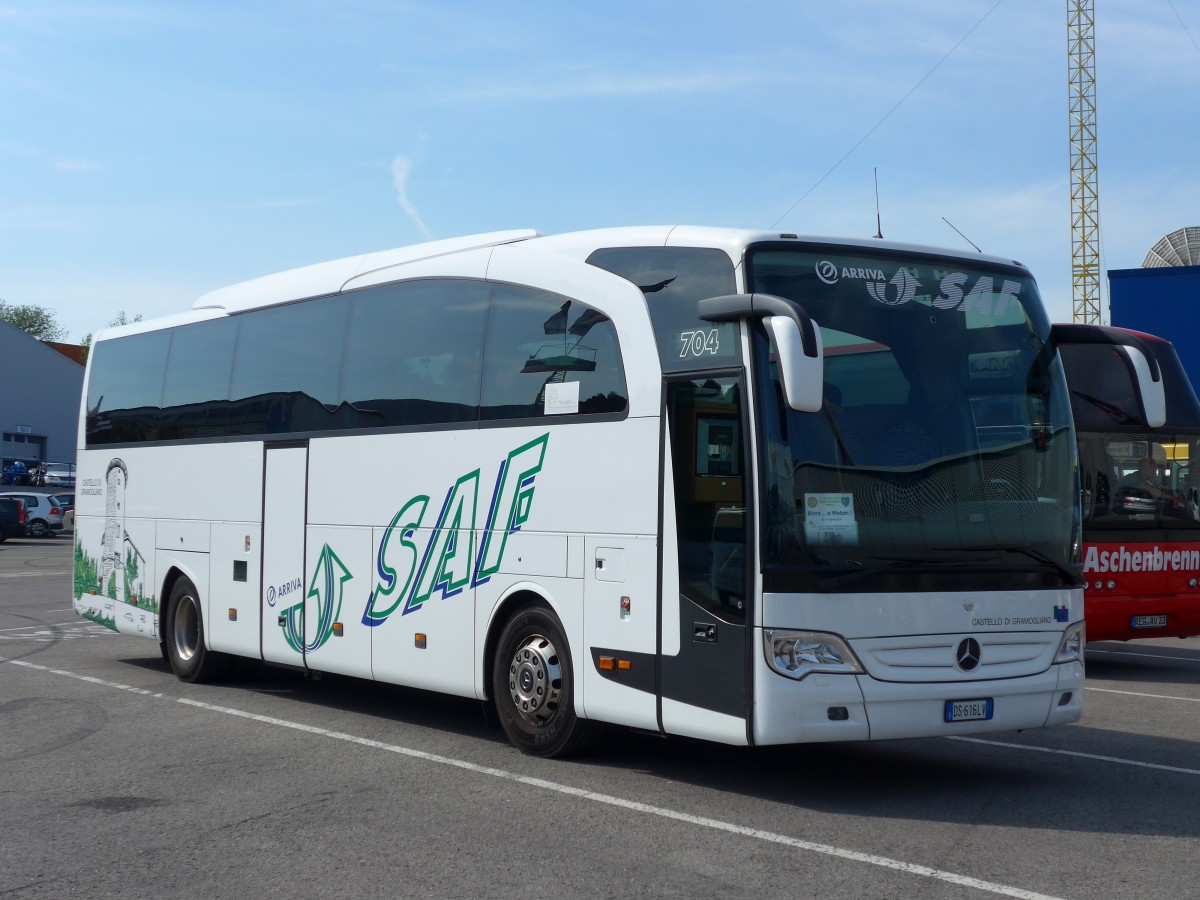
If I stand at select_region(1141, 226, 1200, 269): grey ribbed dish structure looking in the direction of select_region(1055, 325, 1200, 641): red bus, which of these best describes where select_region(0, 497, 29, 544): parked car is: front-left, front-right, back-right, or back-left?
front-right

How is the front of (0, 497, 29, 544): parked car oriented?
to the viewer's left

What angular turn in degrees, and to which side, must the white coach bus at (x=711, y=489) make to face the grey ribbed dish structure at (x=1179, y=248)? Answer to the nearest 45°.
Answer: approximately 90° to its left

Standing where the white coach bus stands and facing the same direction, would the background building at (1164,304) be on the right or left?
on its left

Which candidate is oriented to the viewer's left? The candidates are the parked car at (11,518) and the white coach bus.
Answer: the parked car

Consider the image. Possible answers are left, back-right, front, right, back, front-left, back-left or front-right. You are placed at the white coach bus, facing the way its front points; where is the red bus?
left

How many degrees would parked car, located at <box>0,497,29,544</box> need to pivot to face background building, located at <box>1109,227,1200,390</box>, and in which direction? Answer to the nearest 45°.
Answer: approximately 135° to its left

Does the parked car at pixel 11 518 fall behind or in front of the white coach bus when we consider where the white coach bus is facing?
behind

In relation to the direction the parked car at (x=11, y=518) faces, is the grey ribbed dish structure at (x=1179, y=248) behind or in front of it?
behind
